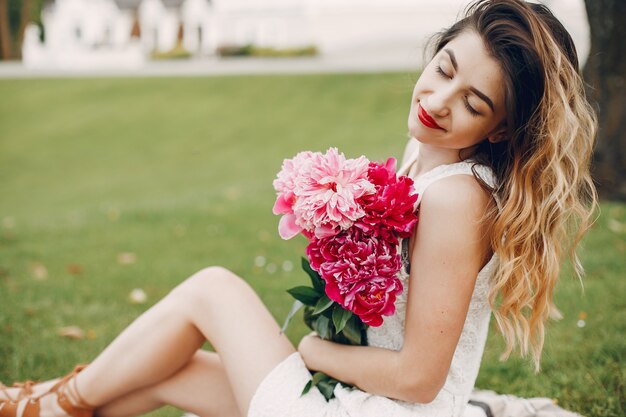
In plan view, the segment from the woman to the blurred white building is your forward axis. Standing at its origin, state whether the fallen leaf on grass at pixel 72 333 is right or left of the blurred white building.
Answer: left

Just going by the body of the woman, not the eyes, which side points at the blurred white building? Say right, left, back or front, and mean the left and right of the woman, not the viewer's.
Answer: right

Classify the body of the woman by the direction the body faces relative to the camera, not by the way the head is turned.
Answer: to the viewer's left

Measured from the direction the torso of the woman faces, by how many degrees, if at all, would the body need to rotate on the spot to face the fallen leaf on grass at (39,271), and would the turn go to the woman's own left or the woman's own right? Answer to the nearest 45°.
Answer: approximately 45° to the woman's own right

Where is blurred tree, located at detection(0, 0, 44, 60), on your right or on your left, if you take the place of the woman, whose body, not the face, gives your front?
on your right
